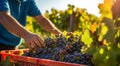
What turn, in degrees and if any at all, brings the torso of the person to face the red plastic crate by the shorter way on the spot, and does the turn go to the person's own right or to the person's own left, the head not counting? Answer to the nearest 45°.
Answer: approximately 45° to the person's own right

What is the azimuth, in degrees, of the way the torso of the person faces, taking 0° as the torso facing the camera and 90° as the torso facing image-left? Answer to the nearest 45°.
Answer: approximately 315°
